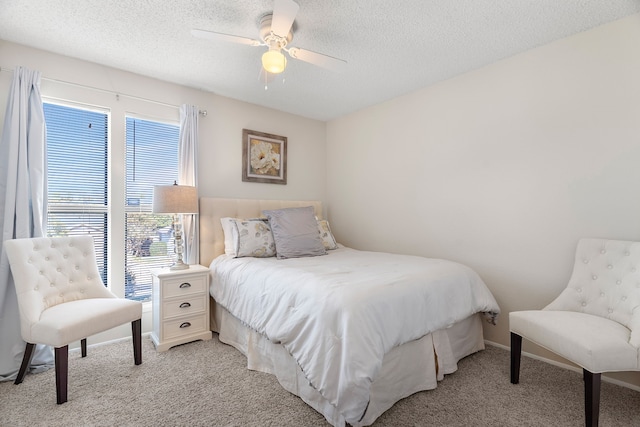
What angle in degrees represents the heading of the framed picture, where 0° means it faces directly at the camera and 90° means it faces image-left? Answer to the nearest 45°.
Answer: approximately 315°

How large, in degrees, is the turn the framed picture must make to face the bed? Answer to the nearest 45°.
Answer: approximately 45° to its right

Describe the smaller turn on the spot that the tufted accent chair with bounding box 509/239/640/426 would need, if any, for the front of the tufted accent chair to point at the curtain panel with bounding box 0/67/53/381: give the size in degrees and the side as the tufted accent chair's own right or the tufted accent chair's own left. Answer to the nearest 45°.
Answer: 0° — it already faces it
